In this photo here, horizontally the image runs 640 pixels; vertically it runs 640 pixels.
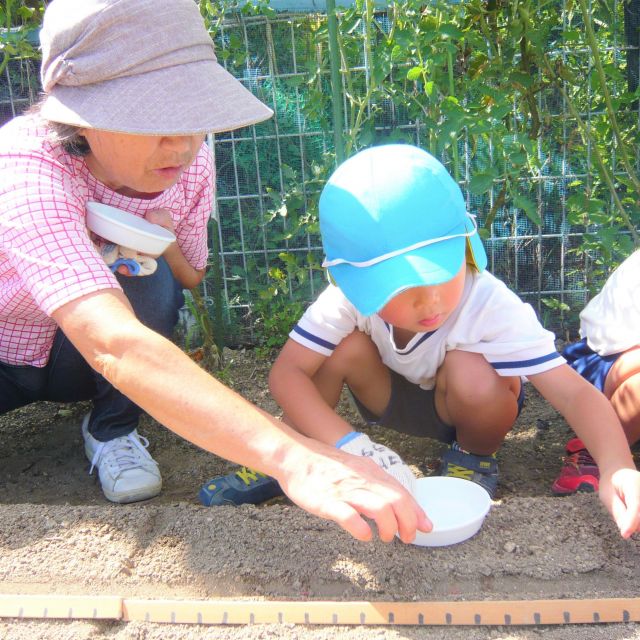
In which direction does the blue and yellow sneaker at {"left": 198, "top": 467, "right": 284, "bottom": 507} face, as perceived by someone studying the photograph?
facing the viewer and to the left of the viewer

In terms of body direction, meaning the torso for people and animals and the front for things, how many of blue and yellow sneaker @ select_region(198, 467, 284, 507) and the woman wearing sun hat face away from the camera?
0

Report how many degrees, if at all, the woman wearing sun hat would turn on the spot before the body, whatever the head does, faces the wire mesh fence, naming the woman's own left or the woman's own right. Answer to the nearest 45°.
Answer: approximately 135° to the woman's own left

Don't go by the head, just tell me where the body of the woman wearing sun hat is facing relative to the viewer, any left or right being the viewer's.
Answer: facing the viewer and to the right of the viewer

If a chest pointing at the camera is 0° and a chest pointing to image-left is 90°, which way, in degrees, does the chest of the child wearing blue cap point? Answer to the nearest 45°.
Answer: approximately 0°

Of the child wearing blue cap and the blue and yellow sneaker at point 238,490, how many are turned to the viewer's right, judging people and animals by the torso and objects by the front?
0

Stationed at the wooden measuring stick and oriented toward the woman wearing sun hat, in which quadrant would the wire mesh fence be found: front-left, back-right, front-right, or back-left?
front-right

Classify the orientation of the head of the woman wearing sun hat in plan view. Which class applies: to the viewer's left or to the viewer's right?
to the viewer's right
